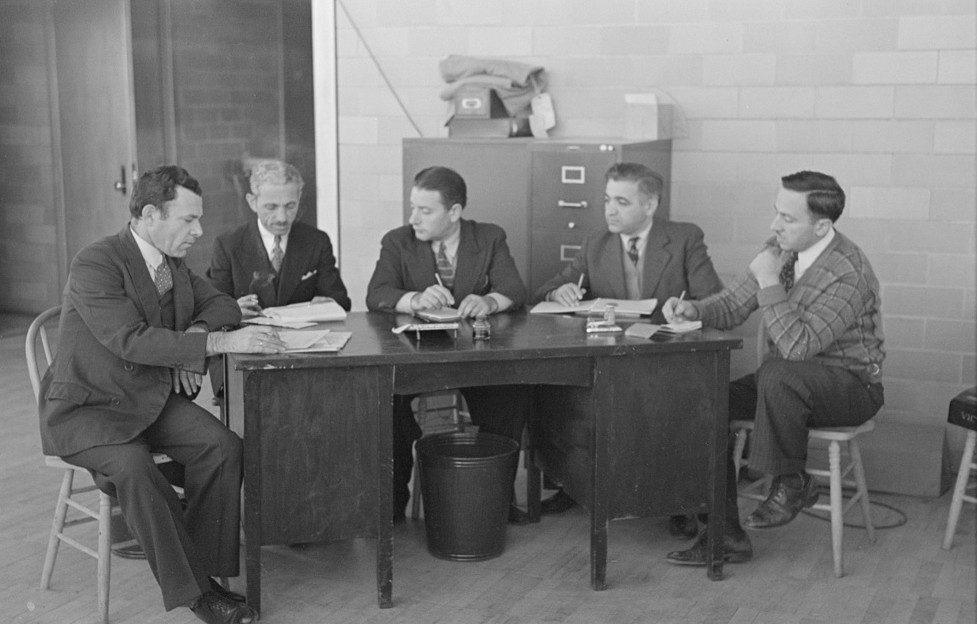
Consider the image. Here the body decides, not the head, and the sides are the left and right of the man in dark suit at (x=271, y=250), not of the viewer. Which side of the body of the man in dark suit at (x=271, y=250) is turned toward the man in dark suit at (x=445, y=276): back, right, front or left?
left

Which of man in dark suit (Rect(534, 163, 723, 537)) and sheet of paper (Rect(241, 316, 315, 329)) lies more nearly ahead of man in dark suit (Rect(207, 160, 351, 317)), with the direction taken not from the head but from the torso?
the sheet of paper

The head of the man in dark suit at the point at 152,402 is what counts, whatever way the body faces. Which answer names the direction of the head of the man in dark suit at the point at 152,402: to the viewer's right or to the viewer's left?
to the viewer's right

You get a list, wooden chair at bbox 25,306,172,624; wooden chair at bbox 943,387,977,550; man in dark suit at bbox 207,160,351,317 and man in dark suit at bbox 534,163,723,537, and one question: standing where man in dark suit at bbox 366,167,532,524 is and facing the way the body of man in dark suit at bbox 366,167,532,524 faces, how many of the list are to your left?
2

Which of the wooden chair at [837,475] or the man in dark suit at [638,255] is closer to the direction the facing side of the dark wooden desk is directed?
the man in dark suit

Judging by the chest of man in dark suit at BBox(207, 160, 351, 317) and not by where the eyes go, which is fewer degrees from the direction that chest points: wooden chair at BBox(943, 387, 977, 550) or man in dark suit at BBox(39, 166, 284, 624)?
the man in dark suit

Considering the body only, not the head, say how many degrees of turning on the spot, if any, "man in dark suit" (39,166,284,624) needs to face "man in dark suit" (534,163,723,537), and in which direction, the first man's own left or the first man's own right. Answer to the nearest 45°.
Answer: approximately 45° to the first man's own left

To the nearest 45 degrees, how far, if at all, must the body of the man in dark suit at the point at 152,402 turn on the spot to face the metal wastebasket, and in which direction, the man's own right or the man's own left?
approximately 45° to the man's own left

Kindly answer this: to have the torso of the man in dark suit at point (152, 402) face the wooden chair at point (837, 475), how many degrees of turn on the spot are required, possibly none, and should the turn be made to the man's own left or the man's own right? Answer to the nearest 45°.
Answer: approximately 45° to the man's own left

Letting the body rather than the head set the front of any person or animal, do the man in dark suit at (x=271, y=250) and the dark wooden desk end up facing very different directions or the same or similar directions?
very different directions

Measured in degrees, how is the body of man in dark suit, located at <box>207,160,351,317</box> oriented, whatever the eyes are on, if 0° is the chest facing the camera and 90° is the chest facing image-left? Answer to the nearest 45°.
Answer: approximately 0°

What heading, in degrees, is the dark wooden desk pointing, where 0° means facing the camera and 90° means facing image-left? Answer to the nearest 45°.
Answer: approximately 180°
